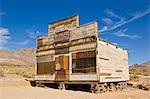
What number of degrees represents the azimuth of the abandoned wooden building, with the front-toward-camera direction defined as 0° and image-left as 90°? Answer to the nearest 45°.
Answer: approximately 45°
